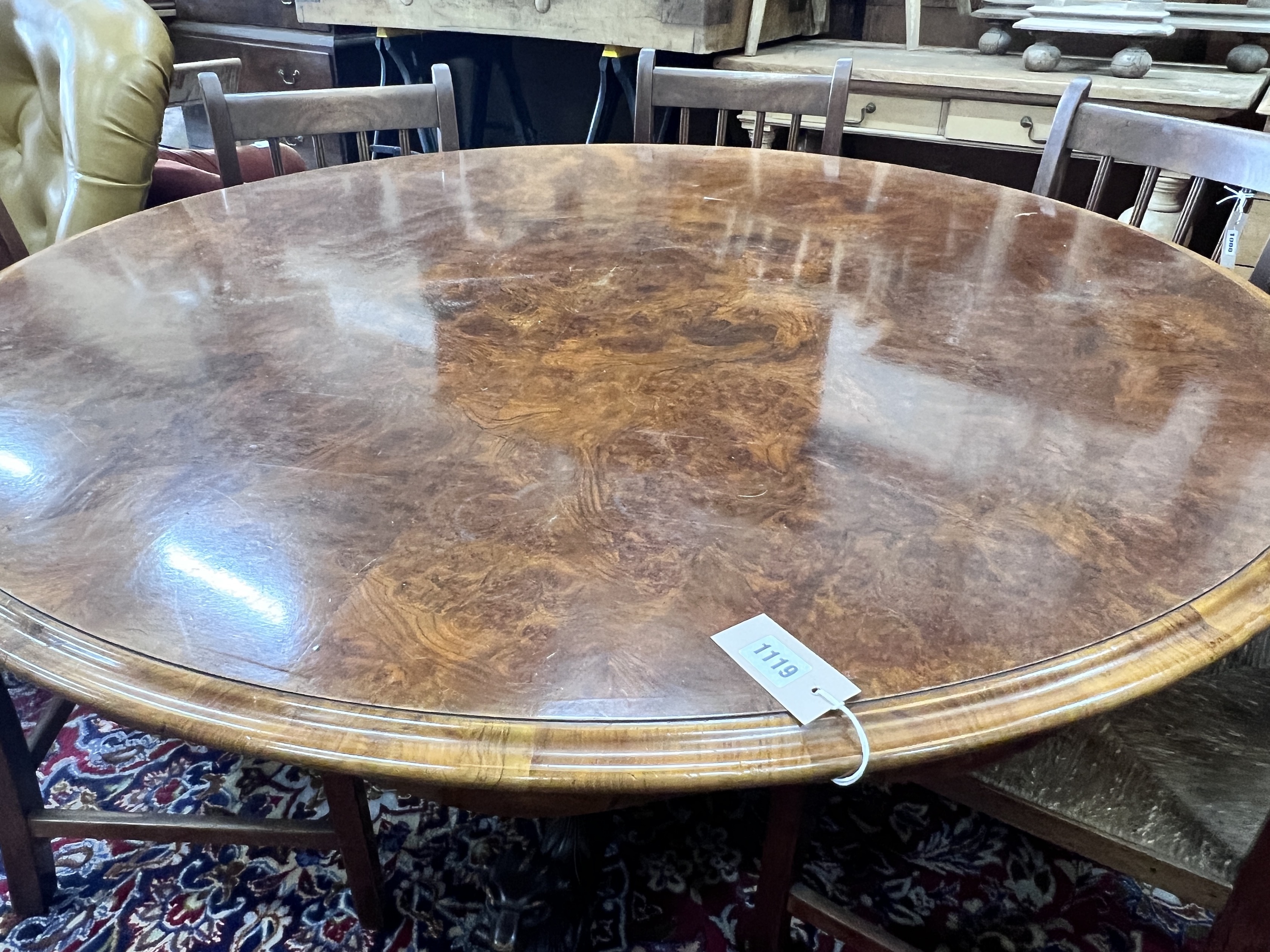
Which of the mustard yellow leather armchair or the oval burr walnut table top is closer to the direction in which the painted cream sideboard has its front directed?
the oval burr walnut table top

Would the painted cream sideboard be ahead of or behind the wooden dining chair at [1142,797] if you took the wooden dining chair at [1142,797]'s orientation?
ahead

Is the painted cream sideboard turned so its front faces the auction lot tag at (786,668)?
yes

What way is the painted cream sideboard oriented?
toward the camera

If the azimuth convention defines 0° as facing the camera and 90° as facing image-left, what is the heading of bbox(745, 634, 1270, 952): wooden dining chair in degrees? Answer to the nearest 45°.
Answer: approximately 135°

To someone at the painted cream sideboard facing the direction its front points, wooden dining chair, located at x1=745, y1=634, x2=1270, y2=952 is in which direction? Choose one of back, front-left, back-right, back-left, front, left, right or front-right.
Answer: front

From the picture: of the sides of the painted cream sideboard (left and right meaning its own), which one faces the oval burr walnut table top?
front

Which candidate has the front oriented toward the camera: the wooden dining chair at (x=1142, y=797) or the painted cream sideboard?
the painted cream sideboard

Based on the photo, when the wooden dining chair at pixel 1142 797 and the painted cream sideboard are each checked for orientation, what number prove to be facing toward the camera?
1

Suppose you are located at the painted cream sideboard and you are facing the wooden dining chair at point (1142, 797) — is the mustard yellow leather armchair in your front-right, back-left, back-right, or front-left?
front-right

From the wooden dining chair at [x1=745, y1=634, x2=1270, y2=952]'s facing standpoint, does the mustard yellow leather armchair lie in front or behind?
in front
